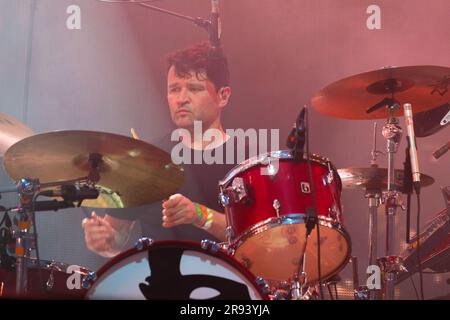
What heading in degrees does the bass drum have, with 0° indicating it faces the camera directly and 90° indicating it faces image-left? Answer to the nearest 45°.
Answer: approximately 0°

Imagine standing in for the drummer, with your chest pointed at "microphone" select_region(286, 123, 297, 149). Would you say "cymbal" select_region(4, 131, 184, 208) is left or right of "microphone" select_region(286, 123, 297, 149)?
right

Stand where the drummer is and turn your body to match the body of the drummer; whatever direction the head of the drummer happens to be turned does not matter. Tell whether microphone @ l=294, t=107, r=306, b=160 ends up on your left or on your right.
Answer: on your left

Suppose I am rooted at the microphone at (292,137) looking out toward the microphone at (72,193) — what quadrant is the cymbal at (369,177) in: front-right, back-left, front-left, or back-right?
back-right

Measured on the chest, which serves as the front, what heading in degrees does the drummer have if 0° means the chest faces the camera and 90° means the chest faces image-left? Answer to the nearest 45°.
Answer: approximately 45°

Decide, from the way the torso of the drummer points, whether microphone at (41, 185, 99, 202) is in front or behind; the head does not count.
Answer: in front

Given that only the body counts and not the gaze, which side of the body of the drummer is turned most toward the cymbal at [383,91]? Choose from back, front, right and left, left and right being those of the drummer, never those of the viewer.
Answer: left
